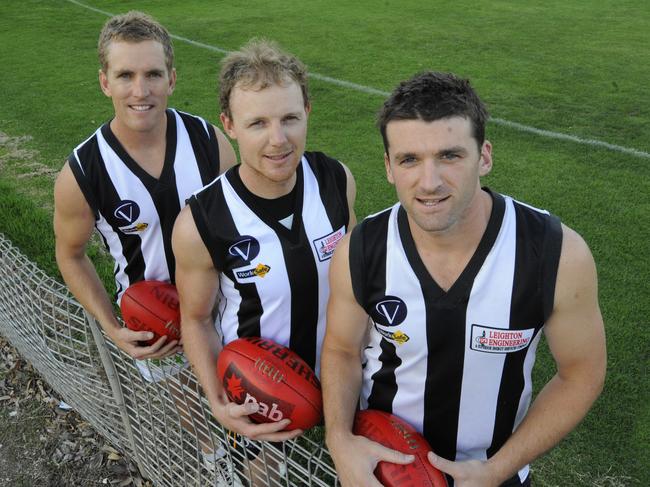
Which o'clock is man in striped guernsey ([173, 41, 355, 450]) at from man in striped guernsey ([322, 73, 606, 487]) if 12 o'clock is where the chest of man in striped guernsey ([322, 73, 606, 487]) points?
man in striped guernsey ([173, 41, 355, 450]) is roughly at 4 o'clock from man in striped guernsey ([322, 73, 606, 487]).

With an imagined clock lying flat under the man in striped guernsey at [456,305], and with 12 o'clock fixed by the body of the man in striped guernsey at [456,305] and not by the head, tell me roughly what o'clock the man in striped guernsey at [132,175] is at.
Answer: the man in striped guernsey at [132,175] is roughly at 4 o'clock from the man in striped guernsey at [456,305].

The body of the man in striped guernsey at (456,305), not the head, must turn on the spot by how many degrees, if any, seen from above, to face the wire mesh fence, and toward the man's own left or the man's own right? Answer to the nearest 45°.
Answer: approximately 90° to the man's own right

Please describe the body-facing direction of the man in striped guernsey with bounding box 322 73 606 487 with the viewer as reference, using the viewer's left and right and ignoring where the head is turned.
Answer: facing the viewer
